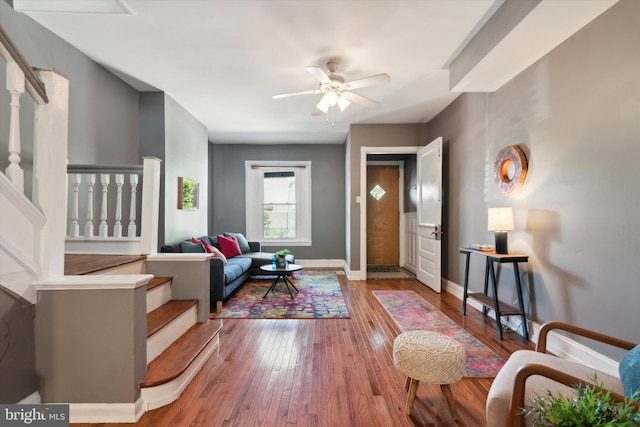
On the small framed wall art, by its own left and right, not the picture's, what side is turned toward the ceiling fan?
front

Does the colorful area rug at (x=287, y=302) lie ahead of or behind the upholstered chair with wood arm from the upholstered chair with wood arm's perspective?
ahead

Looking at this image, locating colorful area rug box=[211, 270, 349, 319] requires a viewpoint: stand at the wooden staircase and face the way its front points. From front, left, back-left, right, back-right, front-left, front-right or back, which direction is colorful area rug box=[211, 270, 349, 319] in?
left

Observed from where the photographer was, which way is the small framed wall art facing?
facing the viewer and to the right of the viewer

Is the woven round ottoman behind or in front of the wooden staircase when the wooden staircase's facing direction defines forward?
in front

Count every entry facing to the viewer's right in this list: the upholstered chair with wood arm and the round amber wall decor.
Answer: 0

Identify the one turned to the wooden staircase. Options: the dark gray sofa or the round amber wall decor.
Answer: the round amber wall decor

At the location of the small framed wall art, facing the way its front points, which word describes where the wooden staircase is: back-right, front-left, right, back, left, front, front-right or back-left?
front-right

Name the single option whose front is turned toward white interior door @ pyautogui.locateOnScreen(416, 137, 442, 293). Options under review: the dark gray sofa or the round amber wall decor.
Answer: the dark gray sofa

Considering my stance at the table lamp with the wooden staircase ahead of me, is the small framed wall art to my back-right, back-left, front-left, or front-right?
front-right

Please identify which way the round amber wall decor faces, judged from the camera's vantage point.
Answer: facing the viewer and to the left of the viewer

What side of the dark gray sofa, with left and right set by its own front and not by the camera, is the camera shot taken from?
right

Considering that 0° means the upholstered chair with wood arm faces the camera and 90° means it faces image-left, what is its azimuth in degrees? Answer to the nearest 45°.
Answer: approximately 90°

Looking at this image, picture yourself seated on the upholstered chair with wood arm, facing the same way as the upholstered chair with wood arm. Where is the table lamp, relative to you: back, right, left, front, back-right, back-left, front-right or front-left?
right
